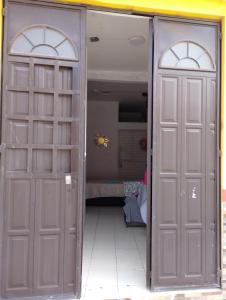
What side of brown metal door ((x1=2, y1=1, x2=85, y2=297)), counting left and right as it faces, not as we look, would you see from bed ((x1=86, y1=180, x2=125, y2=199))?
back

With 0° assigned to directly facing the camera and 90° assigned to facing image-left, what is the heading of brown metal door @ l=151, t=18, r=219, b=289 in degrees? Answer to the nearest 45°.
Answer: approximately 0°

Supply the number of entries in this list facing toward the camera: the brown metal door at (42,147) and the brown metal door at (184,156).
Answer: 2

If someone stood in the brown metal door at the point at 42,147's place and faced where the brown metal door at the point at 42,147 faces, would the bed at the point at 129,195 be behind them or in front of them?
behind

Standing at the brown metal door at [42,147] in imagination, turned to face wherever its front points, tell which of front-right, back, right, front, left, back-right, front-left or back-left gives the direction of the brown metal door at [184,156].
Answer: left

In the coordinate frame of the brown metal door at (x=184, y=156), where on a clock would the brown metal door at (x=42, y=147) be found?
the brown metal door at (x=42, y=147) is roughly at 2 o'clock from the brown metal door at (x=184, y=156).

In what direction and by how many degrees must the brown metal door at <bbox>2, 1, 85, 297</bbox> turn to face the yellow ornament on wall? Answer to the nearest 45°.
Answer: approximately 180°

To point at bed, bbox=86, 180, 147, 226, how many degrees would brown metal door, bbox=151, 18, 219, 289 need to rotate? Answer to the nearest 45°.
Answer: approximately 180°

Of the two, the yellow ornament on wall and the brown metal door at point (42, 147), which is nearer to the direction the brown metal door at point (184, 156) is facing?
the brown metal door
